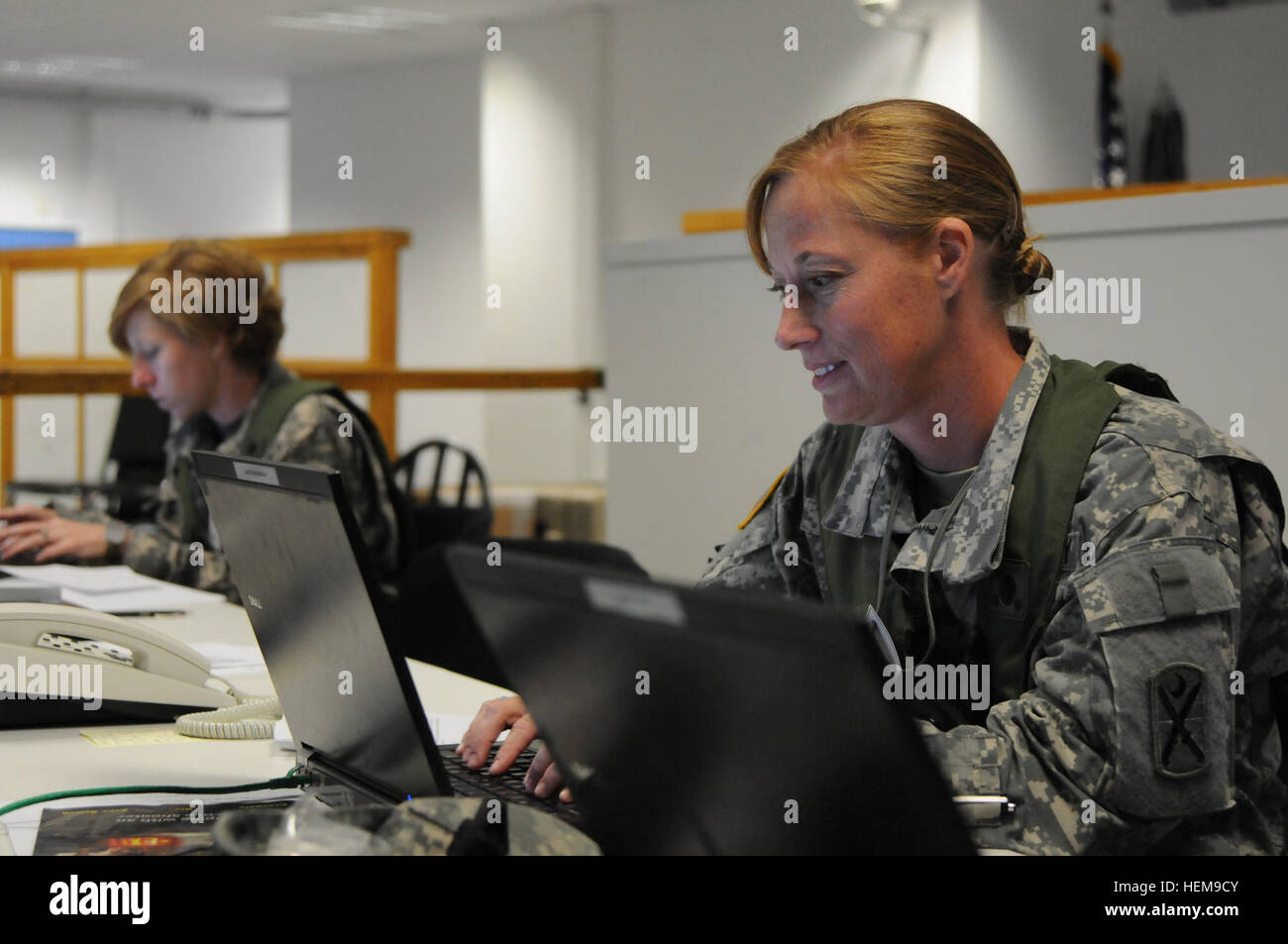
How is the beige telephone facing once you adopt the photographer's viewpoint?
facing to the right of the viewer

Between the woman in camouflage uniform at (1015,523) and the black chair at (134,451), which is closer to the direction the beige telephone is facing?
the woman in camouflage uniform

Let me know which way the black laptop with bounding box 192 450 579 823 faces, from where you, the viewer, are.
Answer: facing away from the viewer and to the right of the viewer

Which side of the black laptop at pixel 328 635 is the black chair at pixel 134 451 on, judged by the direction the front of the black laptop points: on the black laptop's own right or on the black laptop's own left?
on the black laptop's own left

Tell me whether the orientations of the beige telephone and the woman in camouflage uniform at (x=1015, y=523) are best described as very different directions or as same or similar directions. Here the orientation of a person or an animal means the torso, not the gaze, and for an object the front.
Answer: very different directions

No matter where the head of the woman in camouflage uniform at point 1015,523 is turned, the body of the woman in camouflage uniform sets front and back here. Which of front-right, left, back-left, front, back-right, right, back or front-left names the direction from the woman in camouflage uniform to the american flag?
back-right

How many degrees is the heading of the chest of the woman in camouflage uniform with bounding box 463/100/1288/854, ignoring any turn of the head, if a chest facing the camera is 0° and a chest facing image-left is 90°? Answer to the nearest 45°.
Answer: approximately 45°

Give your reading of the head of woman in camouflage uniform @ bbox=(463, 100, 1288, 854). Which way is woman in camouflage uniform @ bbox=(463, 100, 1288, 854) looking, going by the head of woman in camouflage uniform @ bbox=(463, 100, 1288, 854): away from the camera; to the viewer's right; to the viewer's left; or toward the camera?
to the viewer's left

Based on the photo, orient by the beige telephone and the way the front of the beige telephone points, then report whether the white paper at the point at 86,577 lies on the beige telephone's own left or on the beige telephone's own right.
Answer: on the beige telephone's own left
